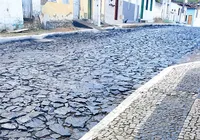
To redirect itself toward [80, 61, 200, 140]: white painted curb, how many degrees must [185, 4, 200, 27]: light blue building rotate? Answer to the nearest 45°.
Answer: approximately 45° to its left

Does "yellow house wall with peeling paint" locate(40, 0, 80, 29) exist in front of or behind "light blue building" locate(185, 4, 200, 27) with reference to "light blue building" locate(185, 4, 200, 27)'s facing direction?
in front

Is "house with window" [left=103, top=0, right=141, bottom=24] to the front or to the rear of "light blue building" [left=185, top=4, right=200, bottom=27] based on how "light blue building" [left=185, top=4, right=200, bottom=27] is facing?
to the front

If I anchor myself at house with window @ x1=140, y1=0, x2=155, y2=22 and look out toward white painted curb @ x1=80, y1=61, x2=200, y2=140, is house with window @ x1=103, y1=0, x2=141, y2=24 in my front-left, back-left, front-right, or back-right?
front-right

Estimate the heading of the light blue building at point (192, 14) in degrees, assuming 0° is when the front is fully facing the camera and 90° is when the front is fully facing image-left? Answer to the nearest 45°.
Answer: approximately 45°
